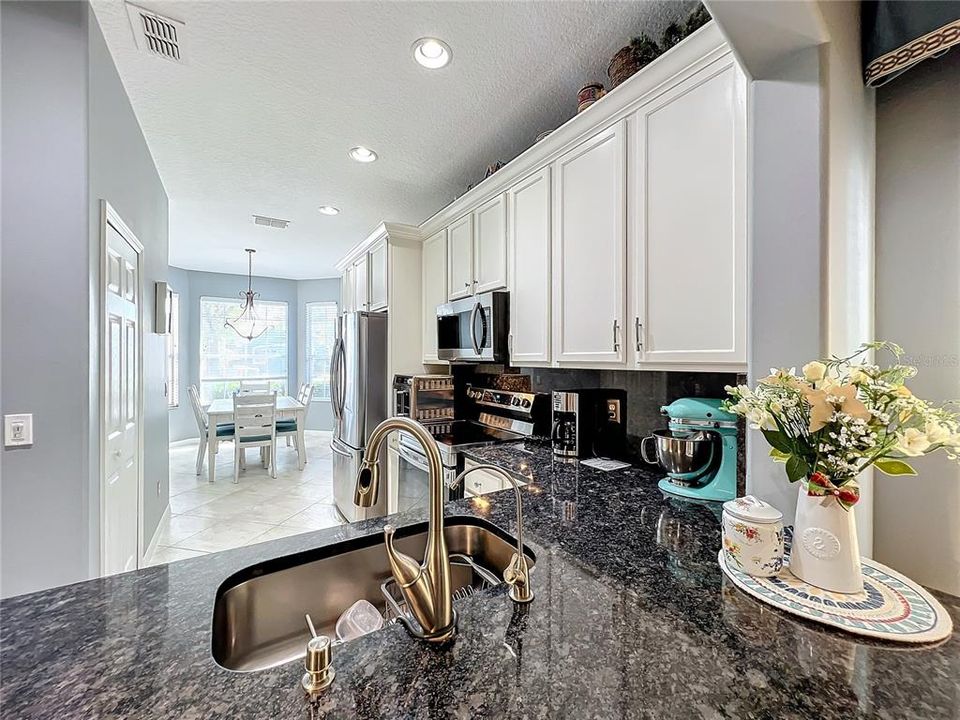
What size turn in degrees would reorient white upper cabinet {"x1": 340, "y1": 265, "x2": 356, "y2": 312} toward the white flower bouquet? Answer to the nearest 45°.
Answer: approximately 90° to its left

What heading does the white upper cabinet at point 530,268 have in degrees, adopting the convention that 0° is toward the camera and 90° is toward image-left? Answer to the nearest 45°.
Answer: approximately 45°

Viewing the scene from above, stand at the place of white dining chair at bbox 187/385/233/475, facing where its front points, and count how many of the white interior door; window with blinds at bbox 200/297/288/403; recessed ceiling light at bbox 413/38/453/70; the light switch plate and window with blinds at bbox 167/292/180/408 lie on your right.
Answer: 3

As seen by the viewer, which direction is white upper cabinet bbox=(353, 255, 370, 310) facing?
to the viewer's left

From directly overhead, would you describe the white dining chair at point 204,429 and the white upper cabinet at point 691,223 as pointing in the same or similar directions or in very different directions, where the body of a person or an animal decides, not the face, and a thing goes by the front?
very different directions

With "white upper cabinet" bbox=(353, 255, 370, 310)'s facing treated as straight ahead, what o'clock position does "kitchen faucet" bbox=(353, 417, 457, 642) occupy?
The kitchen faucet is roughly at 9 o'clock from the white upper cabinet.

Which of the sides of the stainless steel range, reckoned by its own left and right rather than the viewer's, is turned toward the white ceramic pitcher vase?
left

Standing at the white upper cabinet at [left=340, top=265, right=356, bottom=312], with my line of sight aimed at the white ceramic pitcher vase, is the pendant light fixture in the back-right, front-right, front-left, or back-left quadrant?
back-right

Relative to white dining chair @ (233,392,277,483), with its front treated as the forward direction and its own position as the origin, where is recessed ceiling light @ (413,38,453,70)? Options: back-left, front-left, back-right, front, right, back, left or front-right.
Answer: back

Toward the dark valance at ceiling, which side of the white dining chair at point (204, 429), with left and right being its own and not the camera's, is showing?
right

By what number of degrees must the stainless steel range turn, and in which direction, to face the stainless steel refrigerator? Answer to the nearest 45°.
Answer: approximately 90° to its right

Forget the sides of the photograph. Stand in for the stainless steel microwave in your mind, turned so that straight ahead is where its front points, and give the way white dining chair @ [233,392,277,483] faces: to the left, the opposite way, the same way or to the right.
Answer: to the right

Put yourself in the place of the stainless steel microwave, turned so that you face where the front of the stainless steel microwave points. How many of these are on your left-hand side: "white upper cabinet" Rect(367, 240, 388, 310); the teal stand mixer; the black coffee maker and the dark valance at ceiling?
3

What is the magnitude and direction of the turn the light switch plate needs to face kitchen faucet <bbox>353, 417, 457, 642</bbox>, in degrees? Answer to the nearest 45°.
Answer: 0° — it already faces it
